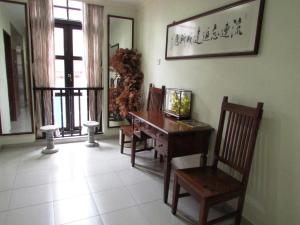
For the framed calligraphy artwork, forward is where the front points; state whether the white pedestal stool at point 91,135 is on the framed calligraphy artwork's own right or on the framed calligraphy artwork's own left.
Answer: on the framed calligraphy artwork's own right

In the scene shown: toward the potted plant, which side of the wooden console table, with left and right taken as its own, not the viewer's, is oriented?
right

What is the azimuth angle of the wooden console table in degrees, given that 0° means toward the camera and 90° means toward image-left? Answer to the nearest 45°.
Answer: approximately 45°

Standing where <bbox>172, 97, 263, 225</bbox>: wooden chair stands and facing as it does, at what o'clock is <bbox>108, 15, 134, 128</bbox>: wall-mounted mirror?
The wall-mounted mirror is roughly at 3 o'clock from the wooden chair.

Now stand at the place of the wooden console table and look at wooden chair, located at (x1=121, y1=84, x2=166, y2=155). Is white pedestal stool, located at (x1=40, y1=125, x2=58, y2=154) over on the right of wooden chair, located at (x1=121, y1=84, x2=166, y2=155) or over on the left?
left

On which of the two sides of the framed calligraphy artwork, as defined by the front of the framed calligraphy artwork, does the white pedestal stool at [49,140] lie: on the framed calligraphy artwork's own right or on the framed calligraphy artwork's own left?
on the framed calligraphy artwork's own right

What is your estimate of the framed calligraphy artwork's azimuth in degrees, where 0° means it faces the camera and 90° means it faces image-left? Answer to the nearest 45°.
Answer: approximately 45°

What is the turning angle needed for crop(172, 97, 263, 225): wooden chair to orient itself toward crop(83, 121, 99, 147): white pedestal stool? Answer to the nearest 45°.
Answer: approximately 90° to its right
